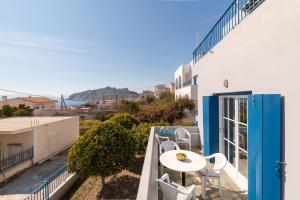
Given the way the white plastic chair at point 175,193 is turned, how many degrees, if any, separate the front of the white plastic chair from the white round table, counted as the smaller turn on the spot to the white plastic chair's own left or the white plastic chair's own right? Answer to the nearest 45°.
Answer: approximately 45° to the white plastic chair's own left

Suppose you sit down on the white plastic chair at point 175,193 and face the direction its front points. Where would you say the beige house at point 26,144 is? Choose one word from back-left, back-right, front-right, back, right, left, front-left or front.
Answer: left

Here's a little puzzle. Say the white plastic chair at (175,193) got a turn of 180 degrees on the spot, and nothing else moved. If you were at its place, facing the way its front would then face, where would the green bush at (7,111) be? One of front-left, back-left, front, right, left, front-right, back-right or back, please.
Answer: right

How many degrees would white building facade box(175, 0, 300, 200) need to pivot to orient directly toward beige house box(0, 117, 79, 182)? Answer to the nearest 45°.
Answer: approximately 45° to its right

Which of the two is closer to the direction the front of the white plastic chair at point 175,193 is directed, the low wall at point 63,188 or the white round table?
the white round table

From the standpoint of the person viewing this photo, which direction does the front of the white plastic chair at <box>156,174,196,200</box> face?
facing away from the viewer and to the right of the viewer

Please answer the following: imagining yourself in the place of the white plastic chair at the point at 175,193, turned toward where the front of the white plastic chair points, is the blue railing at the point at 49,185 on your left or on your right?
on your left

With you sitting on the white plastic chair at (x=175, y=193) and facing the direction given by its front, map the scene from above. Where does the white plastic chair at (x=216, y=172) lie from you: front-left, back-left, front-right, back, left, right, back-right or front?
front

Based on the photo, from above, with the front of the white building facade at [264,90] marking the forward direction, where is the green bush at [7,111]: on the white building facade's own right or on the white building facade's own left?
on the white building facade's own right

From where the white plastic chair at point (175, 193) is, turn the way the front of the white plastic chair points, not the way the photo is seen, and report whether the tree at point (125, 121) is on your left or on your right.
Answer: on your left

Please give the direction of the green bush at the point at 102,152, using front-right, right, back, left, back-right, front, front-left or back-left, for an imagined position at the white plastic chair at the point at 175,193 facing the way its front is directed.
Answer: left

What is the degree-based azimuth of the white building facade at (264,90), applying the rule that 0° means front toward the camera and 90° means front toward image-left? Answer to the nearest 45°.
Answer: approximately 45°

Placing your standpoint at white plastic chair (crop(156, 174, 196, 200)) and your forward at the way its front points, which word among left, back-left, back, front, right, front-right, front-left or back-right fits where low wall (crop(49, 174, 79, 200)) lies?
left
